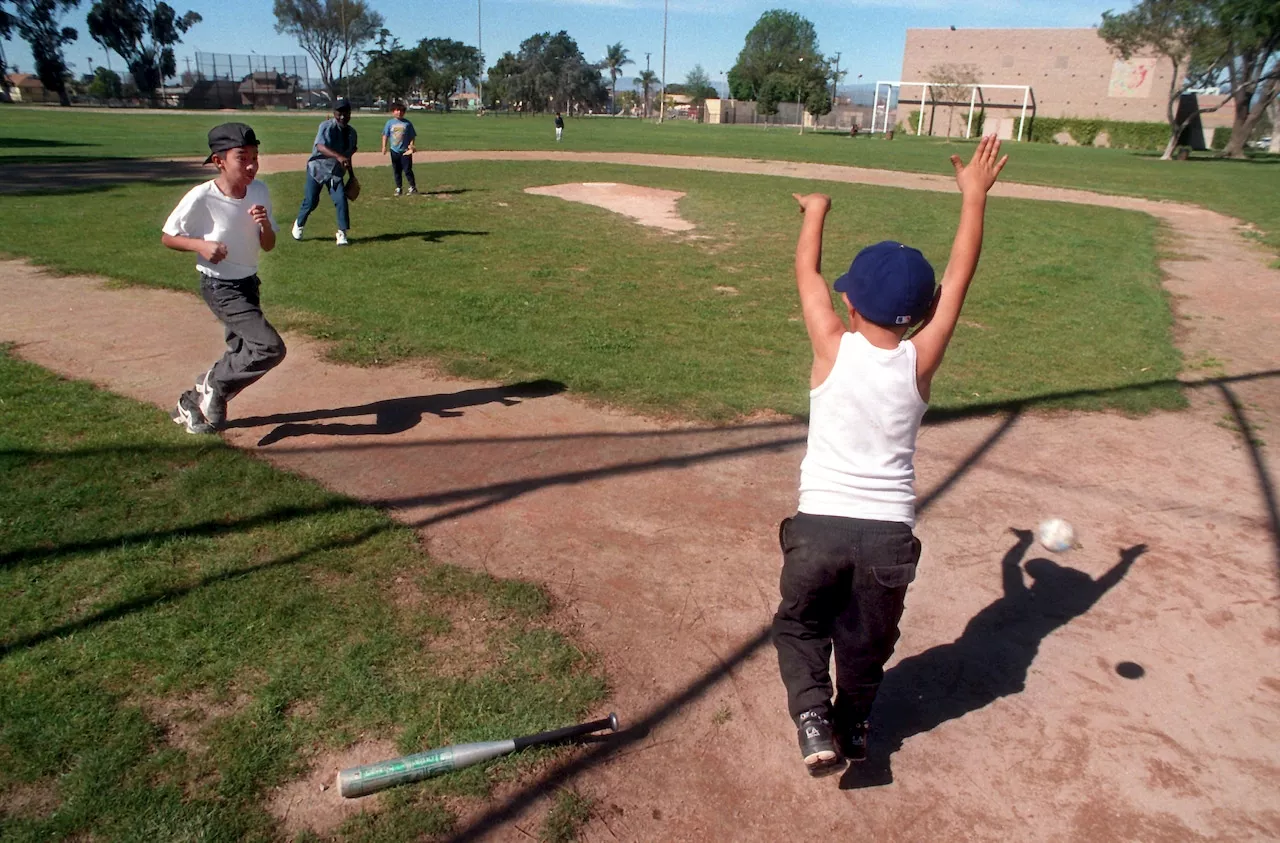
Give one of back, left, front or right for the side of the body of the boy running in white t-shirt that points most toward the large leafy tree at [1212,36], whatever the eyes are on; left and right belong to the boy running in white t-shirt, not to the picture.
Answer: left

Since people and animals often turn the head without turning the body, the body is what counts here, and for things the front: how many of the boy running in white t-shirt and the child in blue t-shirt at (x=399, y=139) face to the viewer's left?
0

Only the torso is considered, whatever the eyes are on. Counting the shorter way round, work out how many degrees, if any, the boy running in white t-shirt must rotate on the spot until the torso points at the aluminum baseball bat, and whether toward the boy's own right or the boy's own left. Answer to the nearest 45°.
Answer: approximately 45° to the boy's own right

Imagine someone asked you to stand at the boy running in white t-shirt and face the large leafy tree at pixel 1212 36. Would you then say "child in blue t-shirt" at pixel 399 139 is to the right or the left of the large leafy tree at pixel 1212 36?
left

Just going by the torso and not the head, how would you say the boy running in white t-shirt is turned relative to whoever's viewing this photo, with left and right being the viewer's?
facing the viewer and to the right of the viewer

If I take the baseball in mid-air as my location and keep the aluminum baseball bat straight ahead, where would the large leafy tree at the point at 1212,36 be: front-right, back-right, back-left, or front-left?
back-right

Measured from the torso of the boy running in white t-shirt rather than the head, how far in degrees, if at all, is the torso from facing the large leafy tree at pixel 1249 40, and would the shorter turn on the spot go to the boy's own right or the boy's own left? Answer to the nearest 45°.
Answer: approximately 90° to the boy's own left

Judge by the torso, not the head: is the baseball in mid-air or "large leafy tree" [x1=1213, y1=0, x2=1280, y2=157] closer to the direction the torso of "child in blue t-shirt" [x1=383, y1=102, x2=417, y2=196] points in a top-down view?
the baseball in mid-air

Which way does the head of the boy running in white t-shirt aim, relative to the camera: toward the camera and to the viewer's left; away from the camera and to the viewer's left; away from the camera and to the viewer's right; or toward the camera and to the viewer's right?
toward the camera and to the viewer's right

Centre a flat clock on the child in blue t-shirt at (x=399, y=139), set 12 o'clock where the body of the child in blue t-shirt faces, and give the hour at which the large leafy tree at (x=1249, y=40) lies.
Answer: The large leafy tree is roughly at 8 o'clock from the child in blue t-shirt.

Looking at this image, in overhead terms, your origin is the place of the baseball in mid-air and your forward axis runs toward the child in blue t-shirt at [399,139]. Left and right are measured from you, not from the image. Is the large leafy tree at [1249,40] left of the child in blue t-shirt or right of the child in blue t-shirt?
right

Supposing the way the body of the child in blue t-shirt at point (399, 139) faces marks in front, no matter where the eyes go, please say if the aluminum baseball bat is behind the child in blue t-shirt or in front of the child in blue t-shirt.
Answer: in front

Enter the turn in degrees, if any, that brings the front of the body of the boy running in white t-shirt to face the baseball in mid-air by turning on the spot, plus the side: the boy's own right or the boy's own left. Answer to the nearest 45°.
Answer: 0° — they already face it

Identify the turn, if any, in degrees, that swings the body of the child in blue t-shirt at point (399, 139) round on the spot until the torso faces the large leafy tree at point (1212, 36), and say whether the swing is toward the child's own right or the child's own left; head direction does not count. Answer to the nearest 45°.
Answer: approximately 135° to the child's own left

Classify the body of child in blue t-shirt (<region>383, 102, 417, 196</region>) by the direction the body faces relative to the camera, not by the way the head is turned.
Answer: toward the camera

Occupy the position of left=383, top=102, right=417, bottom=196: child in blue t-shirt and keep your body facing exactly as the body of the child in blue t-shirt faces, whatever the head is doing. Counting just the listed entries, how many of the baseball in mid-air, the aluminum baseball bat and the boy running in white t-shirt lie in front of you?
3

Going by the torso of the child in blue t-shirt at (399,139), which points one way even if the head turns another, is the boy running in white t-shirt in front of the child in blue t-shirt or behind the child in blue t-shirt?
in front
